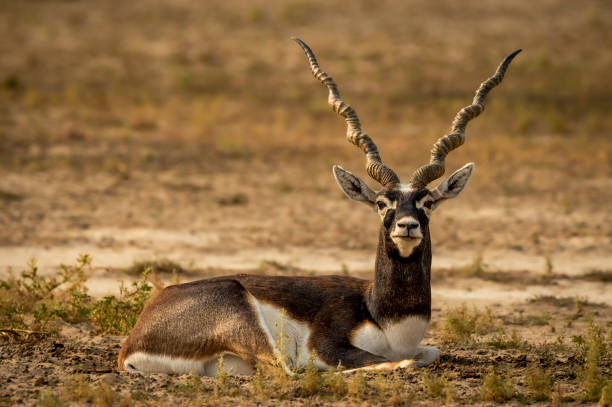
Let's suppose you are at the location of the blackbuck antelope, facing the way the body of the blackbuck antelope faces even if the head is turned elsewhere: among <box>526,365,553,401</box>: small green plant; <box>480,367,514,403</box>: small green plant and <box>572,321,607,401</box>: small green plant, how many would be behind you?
0

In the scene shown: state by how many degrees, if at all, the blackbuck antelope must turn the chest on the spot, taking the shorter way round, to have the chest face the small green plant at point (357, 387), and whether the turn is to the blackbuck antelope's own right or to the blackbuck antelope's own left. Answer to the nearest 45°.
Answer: approximately 45° to the blackbuck antelope's own right

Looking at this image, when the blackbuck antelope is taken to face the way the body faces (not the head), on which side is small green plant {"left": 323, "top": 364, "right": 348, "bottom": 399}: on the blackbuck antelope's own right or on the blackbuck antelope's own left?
on the blackbuck antelope's own right

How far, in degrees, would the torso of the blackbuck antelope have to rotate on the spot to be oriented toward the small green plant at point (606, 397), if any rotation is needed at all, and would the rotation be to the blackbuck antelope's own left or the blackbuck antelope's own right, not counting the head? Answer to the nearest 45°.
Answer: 0° — it already faces it

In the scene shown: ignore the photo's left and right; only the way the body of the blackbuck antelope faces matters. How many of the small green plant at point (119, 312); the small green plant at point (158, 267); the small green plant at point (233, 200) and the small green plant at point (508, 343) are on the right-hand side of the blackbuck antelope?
0

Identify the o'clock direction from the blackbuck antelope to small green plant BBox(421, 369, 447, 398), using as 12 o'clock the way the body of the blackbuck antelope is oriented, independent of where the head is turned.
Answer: The small green plant is roughly at 1 o'clock from the blackbuck antelope.

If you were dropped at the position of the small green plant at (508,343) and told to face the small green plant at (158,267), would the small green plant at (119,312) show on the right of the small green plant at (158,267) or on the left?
left

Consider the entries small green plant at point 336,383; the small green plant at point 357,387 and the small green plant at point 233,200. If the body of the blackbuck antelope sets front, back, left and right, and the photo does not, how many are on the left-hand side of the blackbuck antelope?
1

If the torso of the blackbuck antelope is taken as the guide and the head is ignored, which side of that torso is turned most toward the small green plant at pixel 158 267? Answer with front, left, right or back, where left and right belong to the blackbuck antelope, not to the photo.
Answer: left

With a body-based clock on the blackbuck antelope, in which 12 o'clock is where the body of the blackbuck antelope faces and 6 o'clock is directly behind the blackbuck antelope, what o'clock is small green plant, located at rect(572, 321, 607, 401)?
The small green plant is roughly at 12 o'clock from the blackbuck antelope.

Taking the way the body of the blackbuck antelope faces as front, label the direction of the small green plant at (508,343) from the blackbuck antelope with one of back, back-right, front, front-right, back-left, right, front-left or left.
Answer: front-left

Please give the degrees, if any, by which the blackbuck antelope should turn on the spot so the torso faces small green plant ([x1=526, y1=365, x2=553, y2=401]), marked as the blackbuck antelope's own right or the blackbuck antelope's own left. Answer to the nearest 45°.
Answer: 0° — it already faces it

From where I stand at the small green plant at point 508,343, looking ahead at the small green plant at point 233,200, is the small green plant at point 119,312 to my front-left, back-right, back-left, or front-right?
front-left

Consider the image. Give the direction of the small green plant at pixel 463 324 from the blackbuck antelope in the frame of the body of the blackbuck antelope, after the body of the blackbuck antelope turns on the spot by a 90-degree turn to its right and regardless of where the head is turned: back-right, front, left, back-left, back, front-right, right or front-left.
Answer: back-left

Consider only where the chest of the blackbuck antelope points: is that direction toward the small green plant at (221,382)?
no

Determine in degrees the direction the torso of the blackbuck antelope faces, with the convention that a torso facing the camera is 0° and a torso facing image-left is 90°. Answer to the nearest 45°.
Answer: approximately 270°
